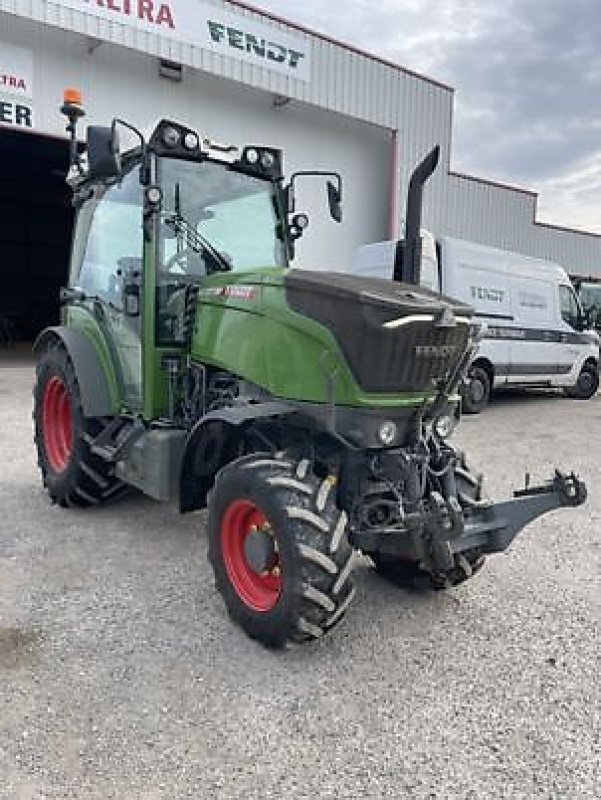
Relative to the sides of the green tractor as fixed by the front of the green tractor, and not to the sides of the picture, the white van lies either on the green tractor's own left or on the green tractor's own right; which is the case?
on the green tractor's own left

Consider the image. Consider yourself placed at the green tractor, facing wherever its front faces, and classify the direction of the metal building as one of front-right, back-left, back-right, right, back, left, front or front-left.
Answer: back-left

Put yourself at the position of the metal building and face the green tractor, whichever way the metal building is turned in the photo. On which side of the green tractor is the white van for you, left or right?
left

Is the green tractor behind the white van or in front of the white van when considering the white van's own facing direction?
behind

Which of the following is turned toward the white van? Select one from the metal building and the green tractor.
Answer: the metal building

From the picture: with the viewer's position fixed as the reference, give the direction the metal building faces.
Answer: facing the viewer and to the right of the viewer

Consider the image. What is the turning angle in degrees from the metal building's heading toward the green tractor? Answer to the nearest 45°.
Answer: approximately 45° to its right

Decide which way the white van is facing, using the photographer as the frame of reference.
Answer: facing away from the viewer and to the right of the viewer

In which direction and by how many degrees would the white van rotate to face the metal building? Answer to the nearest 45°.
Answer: approximately 90° to its left

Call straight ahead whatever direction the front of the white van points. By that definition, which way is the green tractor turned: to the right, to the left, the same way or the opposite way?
to the right

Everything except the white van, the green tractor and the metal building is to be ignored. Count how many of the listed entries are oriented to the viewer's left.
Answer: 0

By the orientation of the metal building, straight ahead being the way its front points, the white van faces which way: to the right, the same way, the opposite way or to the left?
to the left

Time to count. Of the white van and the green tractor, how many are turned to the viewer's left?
0
